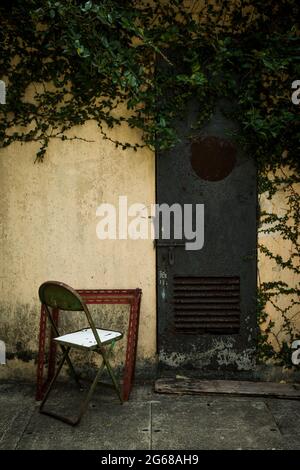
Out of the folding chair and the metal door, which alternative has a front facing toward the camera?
the metal door

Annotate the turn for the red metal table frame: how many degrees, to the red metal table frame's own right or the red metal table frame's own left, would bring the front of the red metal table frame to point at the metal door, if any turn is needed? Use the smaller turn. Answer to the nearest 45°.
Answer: approximately 90° to the red metal table frame's own left

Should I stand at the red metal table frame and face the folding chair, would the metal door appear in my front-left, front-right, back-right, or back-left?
back-left

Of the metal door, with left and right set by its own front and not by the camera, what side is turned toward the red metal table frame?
right

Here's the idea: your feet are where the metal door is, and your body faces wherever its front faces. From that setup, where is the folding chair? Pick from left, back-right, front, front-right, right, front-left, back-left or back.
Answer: front-right

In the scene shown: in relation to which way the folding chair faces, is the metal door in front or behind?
in front

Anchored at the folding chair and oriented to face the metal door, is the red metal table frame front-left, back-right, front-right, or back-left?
front-left

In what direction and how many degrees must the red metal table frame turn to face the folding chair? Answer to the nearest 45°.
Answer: approximately 45° to its right

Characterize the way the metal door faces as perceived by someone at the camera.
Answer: facing the viewer

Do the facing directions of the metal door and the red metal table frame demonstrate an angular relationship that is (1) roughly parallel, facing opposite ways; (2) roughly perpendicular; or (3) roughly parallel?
roughly parallel

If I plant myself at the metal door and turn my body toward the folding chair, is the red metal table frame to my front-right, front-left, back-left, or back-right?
front-right
